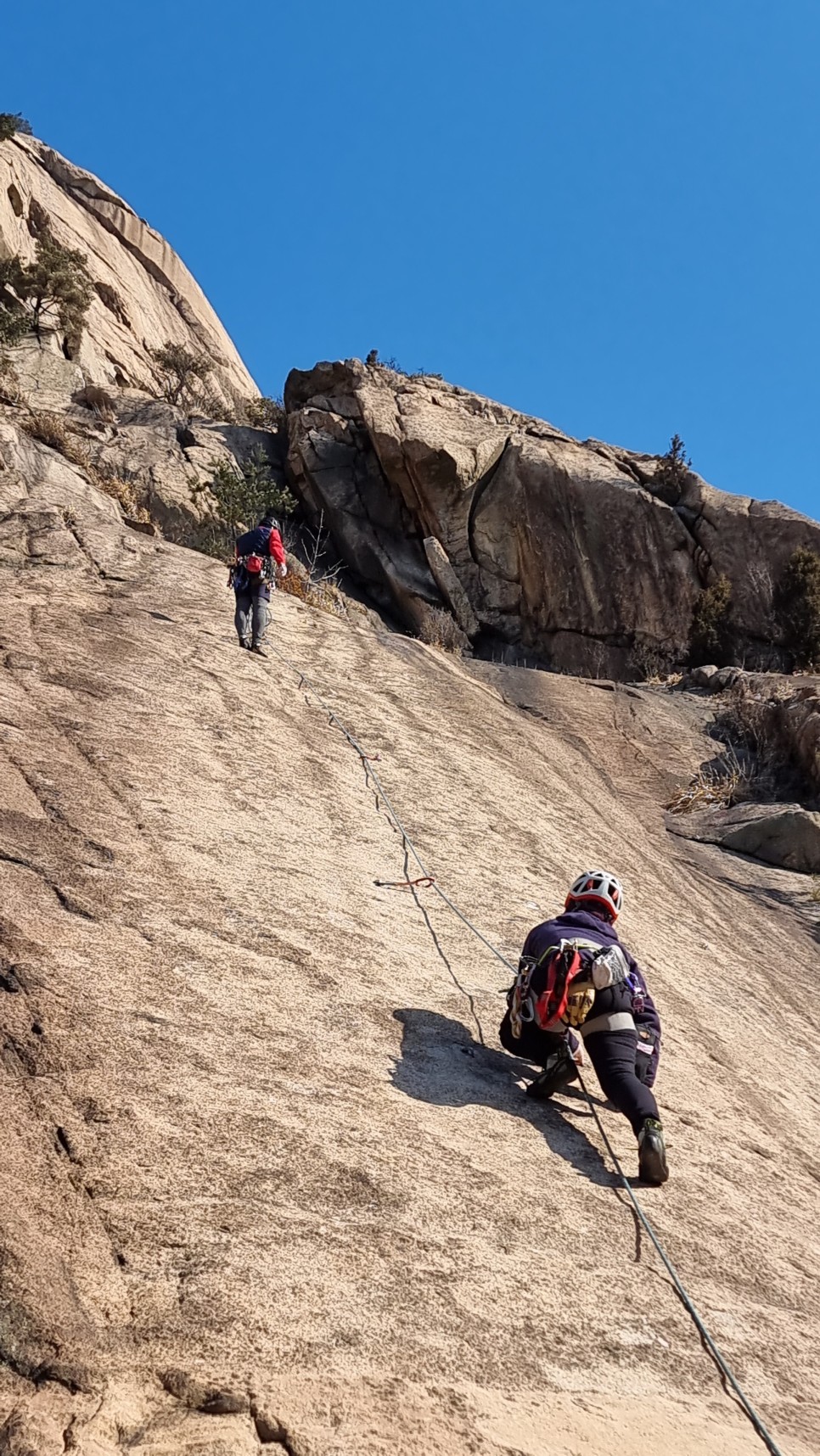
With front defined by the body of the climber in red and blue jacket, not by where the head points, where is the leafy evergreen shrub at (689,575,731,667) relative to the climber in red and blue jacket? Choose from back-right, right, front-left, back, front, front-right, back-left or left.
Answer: front-right

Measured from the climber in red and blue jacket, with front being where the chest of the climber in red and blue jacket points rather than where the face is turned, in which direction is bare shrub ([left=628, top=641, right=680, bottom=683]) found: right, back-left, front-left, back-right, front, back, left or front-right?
front-right

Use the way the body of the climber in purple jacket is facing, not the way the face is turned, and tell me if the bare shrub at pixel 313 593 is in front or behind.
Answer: in front

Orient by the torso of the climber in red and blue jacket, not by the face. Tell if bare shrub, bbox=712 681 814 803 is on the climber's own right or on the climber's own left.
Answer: on the climber's own right

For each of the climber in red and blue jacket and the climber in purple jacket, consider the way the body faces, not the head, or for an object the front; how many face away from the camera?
2

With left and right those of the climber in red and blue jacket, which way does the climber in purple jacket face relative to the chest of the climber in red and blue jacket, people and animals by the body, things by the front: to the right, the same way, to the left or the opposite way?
the same way

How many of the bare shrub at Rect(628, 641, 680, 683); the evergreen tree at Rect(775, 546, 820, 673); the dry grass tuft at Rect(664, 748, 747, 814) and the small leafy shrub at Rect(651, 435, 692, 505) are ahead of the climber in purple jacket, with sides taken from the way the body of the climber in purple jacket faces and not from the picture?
4

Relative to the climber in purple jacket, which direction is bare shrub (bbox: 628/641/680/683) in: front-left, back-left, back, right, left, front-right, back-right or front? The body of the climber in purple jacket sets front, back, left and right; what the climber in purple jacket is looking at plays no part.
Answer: front

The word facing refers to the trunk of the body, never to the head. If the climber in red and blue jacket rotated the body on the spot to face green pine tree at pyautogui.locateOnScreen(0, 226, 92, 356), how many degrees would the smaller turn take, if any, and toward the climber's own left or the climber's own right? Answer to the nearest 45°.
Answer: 0° — they already face it

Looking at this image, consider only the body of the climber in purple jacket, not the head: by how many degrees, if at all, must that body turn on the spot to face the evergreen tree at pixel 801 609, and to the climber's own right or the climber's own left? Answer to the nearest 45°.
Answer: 0° — they already face it

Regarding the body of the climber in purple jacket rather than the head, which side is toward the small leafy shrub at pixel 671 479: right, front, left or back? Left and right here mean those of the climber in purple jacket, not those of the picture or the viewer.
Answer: front

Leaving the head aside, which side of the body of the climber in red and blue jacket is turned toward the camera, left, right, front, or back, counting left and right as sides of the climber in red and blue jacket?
back

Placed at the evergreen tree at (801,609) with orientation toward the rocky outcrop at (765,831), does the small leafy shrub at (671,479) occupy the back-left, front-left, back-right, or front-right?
back-right

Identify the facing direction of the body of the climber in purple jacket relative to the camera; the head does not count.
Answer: away from the camera

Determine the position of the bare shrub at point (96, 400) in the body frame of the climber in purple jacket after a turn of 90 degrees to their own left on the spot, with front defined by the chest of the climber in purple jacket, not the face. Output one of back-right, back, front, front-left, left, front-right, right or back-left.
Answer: front-right

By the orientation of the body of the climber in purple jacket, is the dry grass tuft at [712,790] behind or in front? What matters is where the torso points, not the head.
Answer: in front

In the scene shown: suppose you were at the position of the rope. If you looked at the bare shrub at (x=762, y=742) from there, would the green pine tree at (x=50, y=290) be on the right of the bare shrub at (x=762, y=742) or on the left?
left

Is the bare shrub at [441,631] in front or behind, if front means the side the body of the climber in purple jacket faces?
in front

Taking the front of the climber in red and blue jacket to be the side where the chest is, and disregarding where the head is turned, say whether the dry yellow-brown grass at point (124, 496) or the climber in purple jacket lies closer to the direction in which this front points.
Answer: the dry yellow-brown grass
